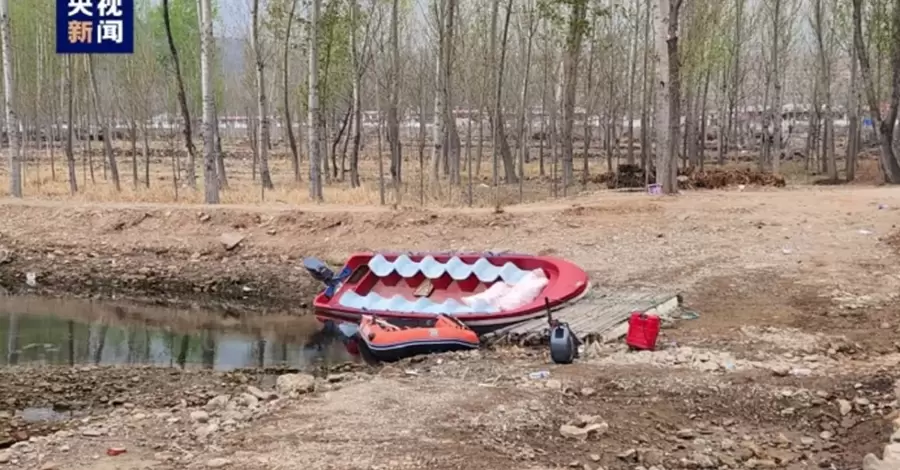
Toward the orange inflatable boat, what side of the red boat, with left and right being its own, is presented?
right

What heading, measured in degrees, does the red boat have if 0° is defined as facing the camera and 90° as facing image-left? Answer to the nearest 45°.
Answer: approximately 270°

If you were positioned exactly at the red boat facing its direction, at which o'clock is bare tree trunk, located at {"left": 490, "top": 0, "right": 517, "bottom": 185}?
The bare tree trunk is roughly at 9 o'clock from the red boat.

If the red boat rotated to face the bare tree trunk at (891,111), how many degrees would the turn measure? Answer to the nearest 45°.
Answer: approximately 45° to its left

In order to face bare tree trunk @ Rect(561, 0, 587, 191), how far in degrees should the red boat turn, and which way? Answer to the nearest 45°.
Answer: approximately 90° to its left

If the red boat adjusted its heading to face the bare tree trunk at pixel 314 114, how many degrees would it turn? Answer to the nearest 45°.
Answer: approximately 90° to its left

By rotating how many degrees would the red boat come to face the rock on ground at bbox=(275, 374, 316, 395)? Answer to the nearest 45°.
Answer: approximately 90° to its right

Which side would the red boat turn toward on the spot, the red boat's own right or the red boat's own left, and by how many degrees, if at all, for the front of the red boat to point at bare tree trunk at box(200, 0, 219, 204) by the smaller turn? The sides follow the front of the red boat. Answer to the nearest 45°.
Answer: approximately 135° to the red boat's own left

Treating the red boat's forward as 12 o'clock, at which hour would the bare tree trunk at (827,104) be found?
The bare tree trunk is roughly at 10 o'clock from the red boat.

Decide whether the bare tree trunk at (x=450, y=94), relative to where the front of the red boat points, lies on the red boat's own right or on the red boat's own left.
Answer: on the red boat's own left

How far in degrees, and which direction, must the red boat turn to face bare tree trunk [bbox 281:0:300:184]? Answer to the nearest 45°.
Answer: approximately 90° to its left
